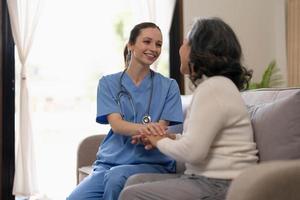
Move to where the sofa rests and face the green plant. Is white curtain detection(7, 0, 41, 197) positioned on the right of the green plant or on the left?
left

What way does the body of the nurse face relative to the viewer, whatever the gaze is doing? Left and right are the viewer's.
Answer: facing the viewer

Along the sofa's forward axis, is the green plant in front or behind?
behind

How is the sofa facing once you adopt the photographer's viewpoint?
facing the viewer and to the left of the viewer

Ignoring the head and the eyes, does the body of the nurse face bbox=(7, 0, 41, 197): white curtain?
no

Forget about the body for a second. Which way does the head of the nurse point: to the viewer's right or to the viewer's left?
to the viewer's right

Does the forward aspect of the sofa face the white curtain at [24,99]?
no

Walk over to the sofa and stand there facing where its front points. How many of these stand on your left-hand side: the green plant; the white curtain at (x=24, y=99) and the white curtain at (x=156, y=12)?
0

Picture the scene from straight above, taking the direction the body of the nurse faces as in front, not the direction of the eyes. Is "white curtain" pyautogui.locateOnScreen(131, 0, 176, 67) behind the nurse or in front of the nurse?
behind

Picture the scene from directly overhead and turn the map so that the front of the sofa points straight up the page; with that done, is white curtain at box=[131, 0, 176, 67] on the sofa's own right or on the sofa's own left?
on the sofa's own right
